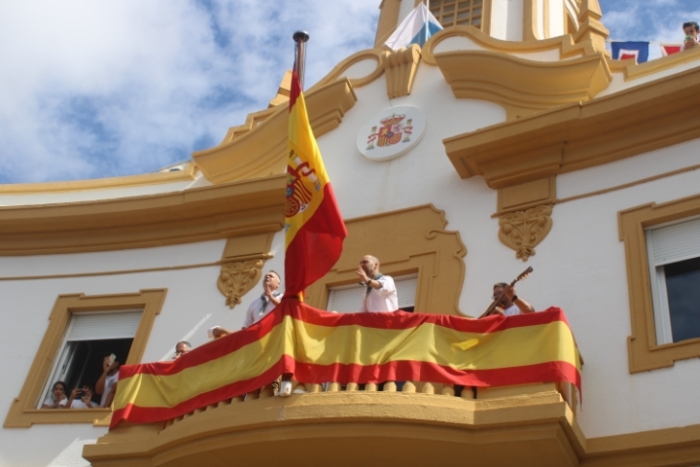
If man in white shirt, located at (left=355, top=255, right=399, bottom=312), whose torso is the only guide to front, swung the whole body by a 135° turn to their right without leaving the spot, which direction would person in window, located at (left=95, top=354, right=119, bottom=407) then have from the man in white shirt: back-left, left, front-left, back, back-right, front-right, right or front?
front-left

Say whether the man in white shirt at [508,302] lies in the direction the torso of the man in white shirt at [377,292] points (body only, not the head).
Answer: no

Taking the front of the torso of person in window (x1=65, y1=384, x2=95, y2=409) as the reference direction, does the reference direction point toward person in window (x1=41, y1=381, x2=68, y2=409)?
no

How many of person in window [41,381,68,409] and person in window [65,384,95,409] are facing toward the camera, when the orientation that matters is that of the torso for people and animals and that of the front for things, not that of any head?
2

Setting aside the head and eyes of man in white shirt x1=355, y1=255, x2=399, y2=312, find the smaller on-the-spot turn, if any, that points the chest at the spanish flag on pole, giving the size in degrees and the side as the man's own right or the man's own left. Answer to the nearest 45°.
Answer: approximately 45° to the man's own right

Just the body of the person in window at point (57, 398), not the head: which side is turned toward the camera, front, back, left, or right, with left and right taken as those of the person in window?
front

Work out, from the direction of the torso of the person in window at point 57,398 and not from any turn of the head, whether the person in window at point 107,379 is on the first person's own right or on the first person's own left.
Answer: on the first person's own left

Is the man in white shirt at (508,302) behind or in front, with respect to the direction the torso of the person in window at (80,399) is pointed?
in front

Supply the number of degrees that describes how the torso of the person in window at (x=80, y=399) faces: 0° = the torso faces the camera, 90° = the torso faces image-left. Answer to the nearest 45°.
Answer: approximately 0°

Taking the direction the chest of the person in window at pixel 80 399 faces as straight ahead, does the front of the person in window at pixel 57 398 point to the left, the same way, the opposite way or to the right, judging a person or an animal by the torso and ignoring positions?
the same way

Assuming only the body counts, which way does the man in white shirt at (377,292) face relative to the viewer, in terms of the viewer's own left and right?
facing the viewer and to the left of the viewer
